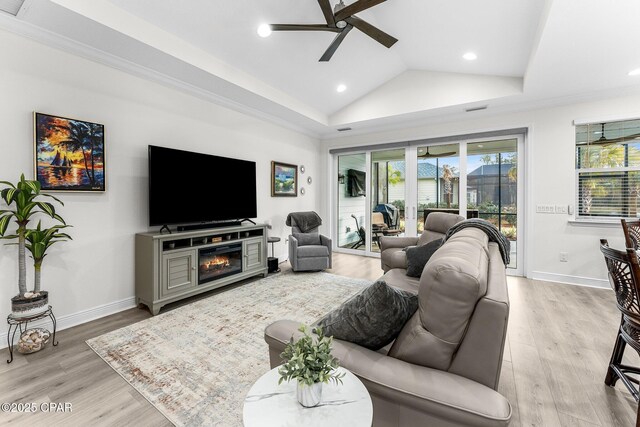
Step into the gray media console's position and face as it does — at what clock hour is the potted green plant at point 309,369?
The potted green plant is roughly at 1 o'clock from the gray media console.

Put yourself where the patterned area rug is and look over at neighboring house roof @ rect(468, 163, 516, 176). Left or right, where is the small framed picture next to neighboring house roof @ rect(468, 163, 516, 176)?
left

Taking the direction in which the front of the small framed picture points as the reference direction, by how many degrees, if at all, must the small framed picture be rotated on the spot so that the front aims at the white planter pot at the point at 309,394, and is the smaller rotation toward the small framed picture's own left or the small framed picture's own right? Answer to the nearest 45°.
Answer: approximately 45° to the small framed picture's own right

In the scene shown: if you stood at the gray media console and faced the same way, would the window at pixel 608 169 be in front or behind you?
in front

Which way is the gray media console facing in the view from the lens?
facing the viewer and to the right of the viewer

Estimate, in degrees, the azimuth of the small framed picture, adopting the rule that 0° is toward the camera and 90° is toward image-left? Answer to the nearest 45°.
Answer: approximately 315°

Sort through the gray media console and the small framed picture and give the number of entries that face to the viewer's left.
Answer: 0

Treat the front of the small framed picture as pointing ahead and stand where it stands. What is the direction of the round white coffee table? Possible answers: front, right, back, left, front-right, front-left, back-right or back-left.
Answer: front-right

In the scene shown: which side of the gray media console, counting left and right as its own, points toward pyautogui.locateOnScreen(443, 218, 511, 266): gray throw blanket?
front

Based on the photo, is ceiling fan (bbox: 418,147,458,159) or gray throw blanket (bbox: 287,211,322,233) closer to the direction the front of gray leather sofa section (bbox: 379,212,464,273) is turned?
the gray throw blanket

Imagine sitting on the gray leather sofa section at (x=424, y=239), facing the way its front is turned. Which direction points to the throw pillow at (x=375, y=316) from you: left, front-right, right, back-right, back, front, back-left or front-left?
front-left

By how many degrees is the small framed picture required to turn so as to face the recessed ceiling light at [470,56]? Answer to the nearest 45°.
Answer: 0° — it already faces it

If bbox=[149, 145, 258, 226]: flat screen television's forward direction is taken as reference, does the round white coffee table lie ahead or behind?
ahead
